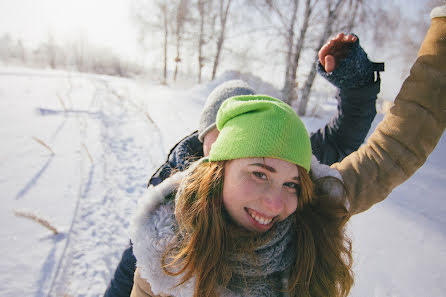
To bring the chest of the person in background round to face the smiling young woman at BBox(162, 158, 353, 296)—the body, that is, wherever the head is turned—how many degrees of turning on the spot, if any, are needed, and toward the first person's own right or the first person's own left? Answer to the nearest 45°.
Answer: approximately 45° to the first person's own right

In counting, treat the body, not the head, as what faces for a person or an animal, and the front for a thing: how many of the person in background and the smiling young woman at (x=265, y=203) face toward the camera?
2

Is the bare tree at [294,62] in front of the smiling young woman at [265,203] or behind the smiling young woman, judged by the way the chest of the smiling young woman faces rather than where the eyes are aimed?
behind

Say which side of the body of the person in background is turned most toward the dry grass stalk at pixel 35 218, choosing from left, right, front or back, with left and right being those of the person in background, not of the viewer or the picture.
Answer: right

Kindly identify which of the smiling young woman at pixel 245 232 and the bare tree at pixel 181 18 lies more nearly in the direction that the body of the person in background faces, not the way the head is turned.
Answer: the smiling young woman

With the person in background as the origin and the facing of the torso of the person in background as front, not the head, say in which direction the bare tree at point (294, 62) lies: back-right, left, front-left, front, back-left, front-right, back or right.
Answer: back

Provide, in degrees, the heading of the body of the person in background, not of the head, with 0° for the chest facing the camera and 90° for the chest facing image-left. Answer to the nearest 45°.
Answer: approximately 0°

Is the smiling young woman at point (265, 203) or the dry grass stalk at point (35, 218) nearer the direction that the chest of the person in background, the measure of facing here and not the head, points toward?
the smiling young woman

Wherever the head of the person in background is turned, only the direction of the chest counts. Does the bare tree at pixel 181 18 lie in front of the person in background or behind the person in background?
behind

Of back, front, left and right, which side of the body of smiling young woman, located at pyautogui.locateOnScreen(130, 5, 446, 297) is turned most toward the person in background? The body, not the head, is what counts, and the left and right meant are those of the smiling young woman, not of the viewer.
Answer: back

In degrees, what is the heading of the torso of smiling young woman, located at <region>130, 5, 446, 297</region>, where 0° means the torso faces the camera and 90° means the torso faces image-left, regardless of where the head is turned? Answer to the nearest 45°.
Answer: approximately 0°
